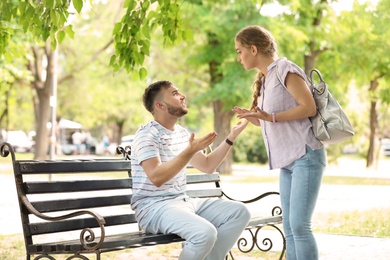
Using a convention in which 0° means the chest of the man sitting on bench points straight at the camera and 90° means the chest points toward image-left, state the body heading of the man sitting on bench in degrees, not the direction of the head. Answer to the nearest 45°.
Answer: approximately 315°

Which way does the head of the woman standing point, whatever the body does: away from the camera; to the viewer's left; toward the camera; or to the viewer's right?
to the viewer's left

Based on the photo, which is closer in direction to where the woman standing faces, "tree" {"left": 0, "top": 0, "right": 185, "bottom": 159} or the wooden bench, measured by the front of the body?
the wooden bench

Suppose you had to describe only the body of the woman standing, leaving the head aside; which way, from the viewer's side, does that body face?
to the viewer's left

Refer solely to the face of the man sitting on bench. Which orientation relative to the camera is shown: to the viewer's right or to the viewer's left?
to the viewer's right

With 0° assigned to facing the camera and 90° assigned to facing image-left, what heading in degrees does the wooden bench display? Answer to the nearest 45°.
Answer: approximately 315°
